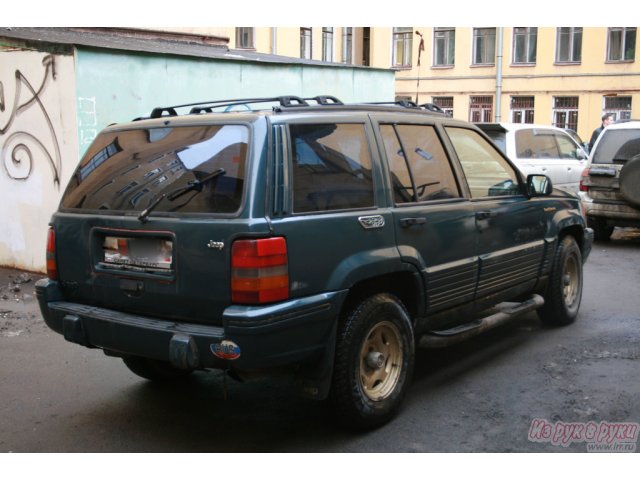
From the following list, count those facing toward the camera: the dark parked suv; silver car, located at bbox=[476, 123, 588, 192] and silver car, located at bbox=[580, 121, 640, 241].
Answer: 0

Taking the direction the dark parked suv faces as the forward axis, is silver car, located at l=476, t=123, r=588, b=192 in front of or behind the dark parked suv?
in front

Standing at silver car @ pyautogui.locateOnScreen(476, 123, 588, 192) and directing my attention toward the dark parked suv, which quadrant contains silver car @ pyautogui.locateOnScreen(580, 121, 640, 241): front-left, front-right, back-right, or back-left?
front-left

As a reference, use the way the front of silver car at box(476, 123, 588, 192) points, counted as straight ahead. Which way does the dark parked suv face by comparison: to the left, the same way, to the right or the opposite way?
the same way

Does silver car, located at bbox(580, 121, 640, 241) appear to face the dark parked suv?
no

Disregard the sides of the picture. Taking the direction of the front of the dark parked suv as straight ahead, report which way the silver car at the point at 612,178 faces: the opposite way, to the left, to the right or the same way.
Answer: the same way

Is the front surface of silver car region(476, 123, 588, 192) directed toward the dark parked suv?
no

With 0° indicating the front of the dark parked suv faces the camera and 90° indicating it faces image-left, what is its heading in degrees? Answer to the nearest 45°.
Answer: approximately 225°

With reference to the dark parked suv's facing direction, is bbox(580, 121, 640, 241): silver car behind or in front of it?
in front

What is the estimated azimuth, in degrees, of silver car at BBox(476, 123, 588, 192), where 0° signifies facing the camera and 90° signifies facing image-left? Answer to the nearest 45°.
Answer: approximately 225°

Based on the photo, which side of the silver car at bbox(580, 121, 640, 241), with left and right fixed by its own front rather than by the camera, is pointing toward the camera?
back

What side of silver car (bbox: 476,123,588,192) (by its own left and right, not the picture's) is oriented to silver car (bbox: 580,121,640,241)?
right
